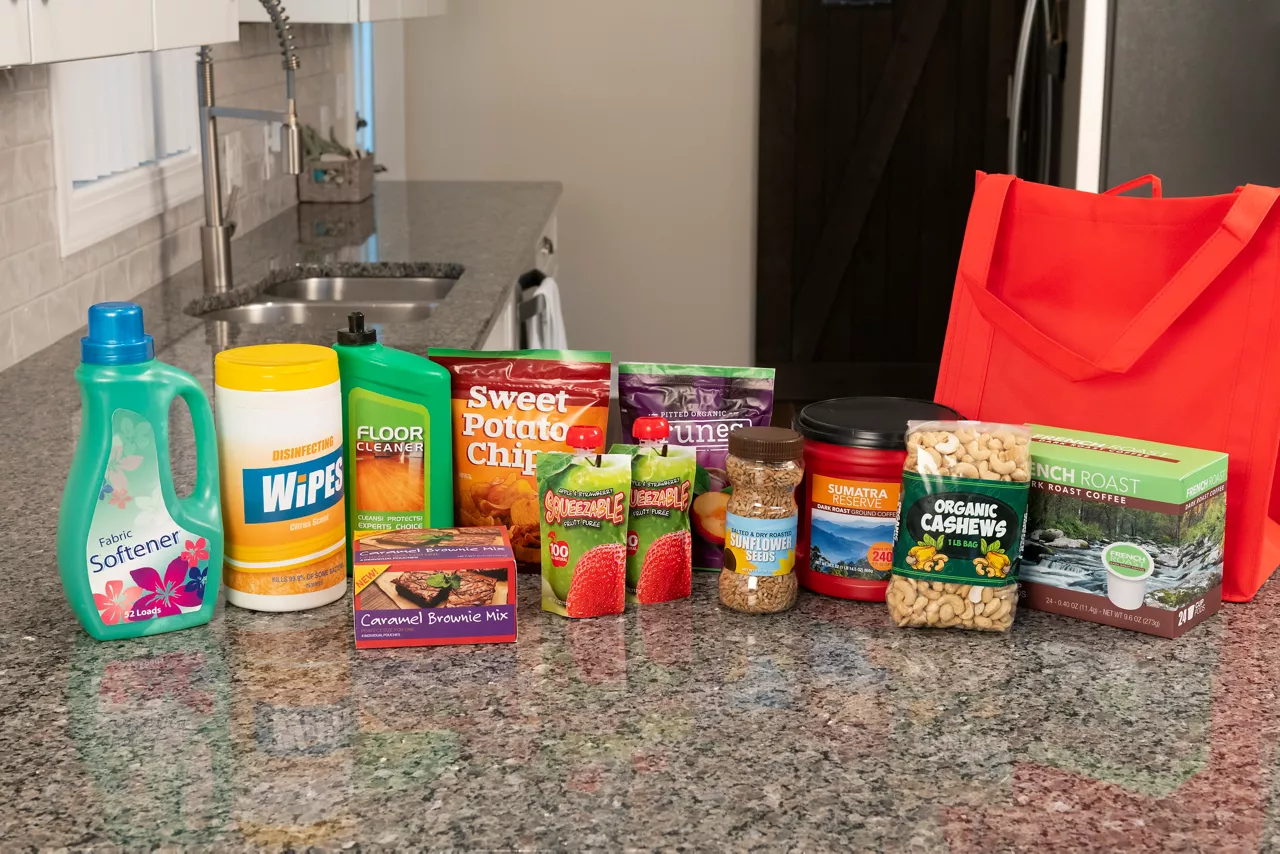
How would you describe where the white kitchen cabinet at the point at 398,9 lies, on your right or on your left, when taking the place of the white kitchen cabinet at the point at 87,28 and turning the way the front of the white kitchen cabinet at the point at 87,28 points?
on your left

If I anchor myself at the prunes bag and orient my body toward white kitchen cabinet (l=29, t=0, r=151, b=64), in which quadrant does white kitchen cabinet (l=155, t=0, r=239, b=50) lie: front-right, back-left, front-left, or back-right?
front-right

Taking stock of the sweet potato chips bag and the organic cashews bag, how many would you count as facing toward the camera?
2

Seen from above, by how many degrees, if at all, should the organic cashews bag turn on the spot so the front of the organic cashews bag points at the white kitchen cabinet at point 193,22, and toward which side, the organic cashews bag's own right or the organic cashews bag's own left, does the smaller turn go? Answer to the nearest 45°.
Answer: approximately 135° to the organic cashews bag's own right

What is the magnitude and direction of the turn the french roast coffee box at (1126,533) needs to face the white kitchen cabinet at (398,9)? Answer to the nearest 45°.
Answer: approximately 90° to its right

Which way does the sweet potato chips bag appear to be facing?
toward the camera

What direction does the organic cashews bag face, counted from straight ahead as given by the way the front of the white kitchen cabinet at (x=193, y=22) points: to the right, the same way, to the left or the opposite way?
to the right

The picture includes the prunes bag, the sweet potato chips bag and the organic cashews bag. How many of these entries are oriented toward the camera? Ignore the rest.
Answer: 3

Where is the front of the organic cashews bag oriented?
toward the camera

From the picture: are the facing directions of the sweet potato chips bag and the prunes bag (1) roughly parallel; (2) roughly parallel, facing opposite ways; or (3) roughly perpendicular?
roughly parallel

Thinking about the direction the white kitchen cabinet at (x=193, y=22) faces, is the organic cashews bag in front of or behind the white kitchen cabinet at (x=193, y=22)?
in front
